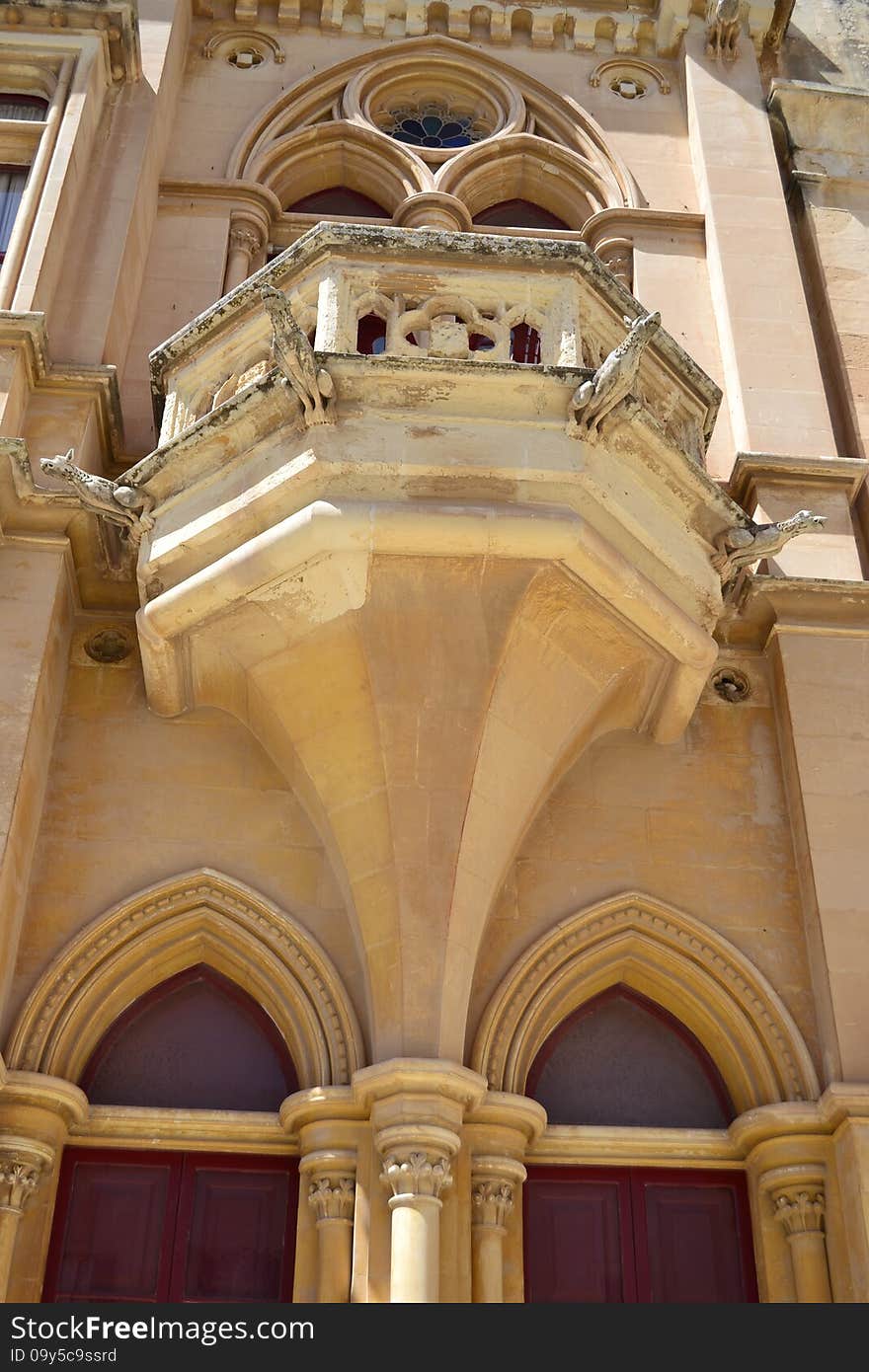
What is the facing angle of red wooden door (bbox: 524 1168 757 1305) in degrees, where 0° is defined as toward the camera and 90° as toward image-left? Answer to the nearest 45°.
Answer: approximately 0°

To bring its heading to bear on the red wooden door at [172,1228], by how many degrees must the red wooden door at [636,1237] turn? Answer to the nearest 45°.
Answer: approximately 90° to its right

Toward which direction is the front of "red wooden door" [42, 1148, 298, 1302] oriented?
toward the camera

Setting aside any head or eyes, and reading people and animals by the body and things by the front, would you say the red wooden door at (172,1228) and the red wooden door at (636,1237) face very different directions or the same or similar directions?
same or similar directions

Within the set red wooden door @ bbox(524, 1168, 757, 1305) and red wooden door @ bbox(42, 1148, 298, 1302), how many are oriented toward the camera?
2

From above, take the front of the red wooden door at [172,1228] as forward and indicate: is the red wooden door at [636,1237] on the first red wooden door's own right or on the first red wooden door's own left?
on the first red wooden door's own left
